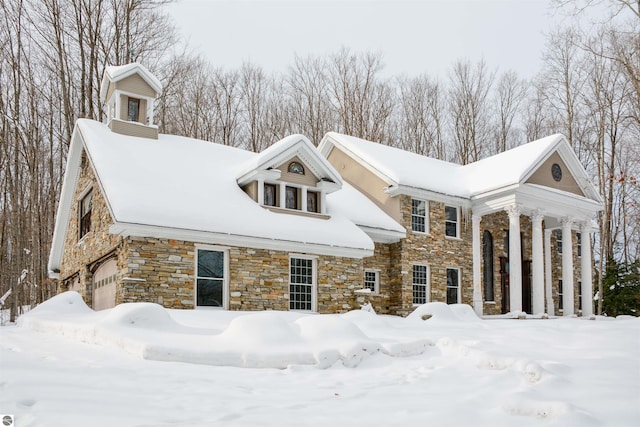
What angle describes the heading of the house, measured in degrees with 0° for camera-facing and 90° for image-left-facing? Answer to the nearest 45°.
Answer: approximately 315°
